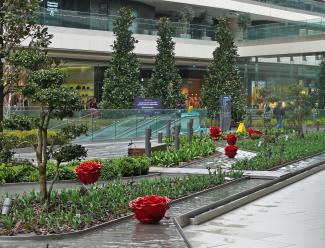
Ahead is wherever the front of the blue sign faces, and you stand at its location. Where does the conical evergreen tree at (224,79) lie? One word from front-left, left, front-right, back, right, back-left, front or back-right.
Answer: back-left

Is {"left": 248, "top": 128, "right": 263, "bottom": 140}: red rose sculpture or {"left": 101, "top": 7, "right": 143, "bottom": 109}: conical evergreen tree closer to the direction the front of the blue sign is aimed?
the red rose sculpture

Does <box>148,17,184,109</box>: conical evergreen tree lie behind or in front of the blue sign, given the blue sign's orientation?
behind

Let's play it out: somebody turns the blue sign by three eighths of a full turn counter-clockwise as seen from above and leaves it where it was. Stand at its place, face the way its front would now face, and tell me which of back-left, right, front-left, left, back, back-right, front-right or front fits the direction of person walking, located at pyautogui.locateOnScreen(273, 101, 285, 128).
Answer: front-right

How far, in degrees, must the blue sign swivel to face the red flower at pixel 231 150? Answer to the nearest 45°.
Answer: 0° — it already faces it

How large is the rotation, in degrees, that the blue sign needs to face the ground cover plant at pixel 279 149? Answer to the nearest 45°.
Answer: approximately 45° to its left

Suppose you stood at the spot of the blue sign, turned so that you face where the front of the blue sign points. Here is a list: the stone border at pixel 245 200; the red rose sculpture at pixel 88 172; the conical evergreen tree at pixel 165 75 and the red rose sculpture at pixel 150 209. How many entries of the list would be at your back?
1

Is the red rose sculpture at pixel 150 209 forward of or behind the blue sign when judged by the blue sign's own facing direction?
forward

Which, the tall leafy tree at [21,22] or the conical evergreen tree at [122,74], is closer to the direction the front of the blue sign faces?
the tall leafy tree

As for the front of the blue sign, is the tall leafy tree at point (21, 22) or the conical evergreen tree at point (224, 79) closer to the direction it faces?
the tall leafy tree

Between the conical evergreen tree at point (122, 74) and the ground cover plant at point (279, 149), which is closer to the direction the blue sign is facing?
the ground cover plant

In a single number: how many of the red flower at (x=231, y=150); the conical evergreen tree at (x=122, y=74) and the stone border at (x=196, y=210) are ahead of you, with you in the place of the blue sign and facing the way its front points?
2

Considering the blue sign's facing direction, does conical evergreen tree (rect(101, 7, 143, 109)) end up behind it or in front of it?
behind

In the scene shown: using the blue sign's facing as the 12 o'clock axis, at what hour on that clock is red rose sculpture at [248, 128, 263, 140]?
The red rose sculpture is roughly at 11 o'clock from the blue sign.

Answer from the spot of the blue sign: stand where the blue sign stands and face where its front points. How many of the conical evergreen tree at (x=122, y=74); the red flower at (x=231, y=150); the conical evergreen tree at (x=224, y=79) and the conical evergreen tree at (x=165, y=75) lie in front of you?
1

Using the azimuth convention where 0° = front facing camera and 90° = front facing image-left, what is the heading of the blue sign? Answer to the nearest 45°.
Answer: approximately 0°

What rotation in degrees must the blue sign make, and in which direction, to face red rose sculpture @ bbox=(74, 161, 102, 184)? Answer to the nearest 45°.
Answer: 0° — it already faces it
